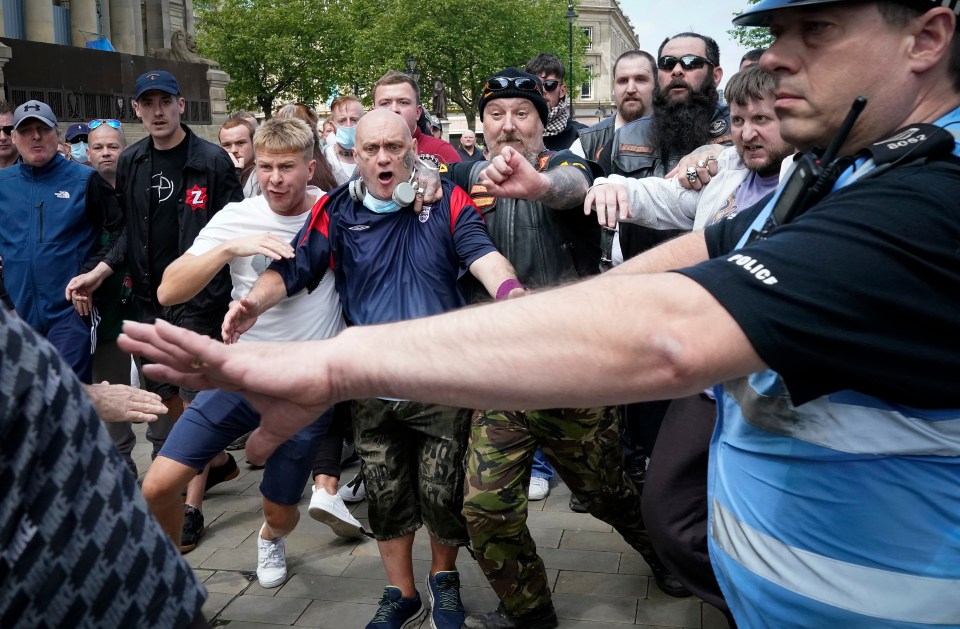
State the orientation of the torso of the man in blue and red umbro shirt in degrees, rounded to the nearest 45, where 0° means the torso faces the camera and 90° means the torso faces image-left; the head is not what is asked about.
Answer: approximately 0°

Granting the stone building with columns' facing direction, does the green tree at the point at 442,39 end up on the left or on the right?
on its left

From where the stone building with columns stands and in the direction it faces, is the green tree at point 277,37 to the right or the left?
on its left

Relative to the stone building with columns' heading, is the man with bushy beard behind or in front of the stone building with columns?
in front

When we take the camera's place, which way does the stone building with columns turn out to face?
facing the viewer and to the right of the viewer

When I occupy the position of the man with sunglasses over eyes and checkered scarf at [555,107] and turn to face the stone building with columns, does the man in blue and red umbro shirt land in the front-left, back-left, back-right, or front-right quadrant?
back-left

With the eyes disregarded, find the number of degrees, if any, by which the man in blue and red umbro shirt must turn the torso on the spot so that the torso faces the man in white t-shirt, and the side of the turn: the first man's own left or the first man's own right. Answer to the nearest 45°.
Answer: approximately 135° to the first man's own right

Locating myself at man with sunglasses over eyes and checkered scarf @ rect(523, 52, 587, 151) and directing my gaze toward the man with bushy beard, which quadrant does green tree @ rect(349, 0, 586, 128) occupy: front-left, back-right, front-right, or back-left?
back-left

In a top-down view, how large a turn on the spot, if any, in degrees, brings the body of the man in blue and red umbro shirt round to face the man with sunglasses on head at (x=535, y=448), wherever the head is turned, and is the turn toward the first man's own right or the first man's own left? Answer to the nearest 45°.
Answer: approximately 45° to the first man's own left

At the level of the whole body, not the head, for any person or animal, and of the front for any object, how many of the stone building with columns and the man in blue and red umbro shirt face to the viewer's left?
0

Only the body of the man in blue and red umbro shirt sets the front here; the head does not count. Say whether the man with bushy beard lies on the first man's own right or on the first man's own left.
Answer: on the first man's own left
